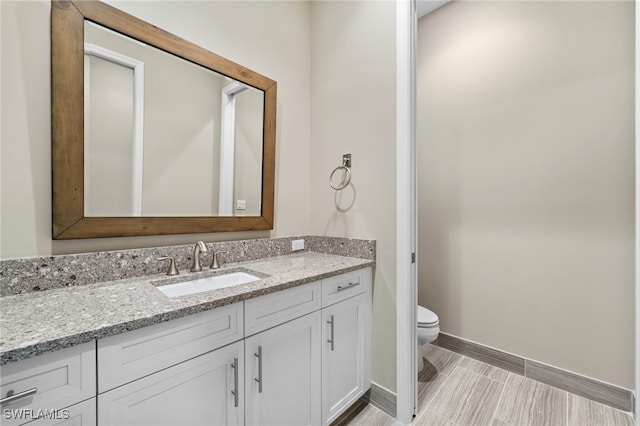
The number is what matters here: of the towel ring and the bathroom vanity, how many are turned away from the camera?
0

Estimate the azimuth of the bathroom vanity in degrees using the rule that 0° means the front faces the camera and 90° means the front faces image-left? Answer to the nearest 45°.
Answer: approximately 315°

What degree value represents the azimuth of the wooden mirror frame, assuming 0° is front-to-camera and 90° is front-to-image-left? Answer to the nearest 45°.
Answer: approximately 315°

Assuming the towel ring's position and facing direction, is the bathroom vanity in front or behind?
in front

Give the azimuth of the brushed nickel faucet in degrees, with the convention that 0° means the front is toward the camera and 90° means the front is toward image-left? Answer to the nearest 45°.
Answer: approximately 315°
